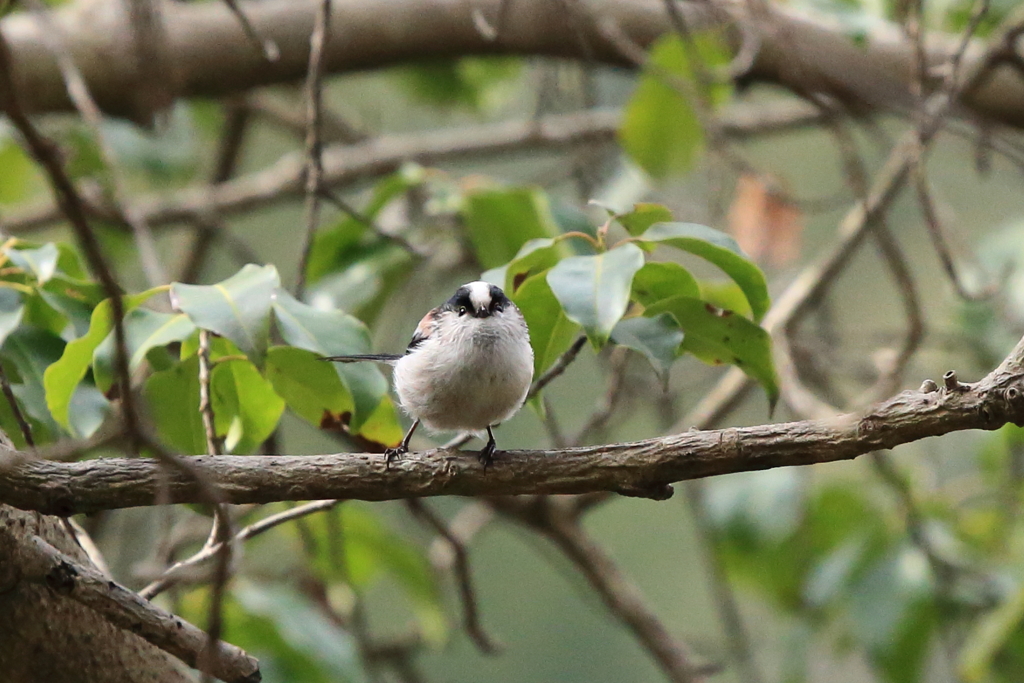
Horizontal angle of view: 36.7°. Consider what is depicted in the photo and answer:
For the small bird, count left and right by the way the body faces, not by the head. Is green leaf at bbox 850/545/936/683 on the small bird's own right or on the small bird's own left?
on the small bird's own left

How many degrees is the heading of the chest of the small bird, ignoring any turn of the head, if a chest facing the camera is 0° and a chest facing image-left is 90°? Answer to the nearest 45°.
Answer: approximately 315°
